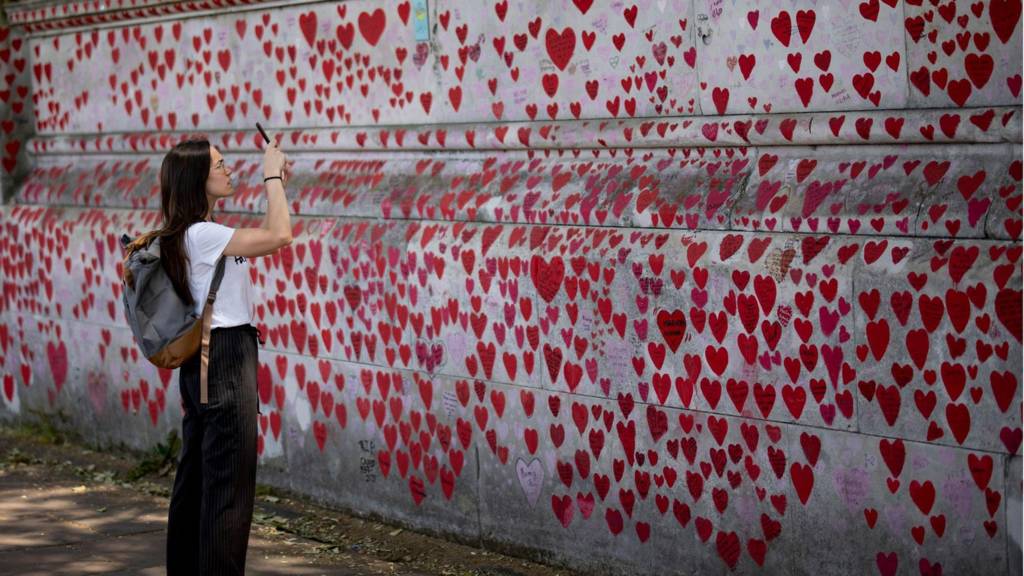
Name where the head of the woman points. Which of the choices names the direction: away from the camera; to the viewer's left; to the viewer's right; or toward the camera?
to the viewer's right

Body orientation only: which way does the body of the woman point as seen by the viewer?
to the viewer's right
